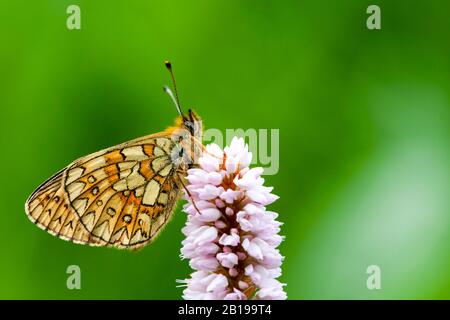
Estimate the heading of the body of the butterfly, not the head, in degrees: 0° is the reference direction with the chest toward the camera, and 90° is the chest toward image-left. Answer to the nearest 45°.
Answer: approximately 270°
